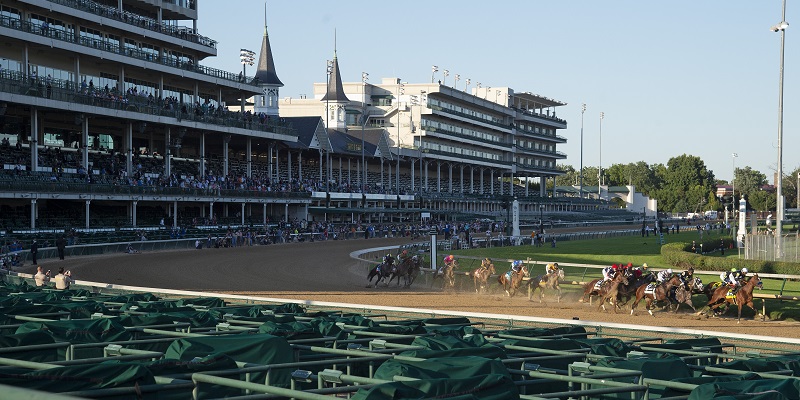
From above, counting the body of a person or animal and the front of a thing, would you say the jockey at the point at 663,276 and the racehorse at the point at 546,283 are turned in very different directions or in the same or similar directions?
same or similar directions
